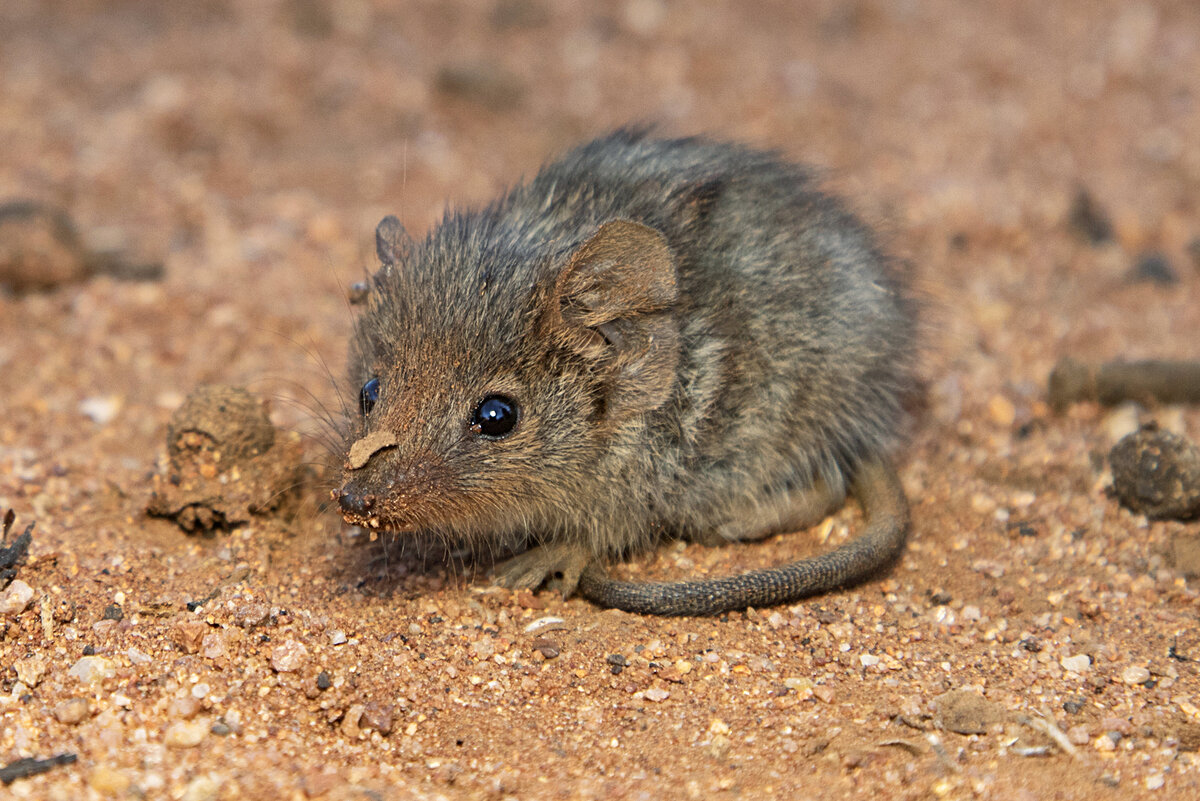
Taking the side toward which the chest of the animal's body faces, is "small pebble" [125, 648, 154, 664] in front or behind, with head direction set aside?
in front

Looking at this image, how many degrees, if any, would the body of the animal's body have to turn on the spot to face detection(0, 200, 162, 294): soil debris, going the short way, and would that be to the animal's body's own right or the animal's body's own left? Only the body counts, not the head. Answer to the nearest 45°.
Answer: approximately 90° to the animal's body's own right

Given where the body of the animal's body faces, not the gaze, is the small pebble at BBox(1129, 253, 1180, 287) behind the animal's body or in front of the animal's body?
behind

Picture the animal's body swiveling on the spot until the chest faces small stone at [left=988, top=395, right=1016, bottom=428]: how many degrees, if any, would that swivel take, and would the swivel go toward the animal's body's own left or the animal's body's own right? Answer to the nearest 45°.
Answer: approximately 180°

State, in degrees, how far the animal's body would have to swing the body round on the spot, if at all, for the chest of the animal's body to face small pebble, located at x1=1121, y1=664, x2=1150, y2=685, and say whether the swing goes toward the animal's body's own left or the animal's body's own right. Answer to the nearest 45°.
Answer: approximately 90° to the animal's body's own left

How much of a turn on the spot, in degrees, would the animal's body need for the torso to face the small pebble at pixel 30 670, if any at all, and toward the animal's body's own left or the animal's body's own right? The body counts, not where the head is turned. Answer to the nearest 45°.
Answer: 0° — it already faces it

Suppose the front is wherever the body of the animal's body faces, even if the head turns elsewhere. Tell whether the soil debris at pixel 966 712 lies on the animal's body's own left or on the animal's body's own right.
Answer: on the animal's body's own left

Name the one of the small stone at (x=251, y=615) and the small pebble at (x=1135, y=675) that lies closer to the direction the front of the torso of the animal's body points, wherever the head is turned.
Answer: the small stone

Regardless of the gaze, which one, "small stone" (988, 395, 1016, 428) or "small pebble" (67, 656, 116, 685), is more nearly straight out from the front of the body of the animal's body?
the small pebble

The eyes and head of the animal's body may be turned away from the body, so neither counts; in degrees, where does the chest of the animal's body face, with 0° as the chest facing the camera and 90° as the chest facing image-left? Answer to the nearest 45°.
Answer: approximately 45°

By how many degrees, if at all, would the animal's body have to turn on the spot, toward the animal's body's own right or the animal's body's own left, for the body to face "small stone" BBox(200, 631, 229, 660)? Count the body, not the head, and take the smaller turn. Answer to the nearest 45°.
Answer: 0° — it already faces it
